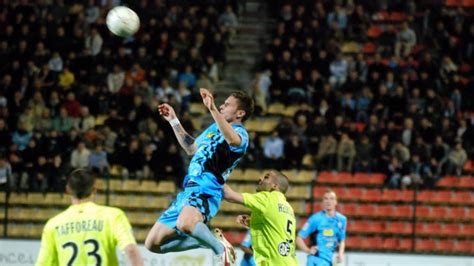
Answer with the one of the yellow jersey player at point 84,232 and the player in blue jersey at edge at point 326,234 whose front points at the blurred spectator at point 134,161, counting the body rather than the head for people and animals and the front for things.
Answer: the yellow jersey player

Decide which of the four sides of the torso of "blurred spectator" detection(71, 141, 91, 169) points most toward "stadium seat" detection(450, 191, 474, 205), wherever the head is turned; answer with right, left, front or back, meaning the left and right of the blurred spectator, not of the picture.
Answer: left

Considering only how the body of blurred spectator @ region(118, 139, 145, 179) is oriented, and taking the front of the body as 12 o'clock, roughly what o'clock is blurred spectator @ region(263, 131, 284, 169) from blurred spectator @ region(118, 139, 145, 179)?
blurred spectator @ region(263, 131, 284, 169) is roughly at 9 o'clock from blurred spectator @ region(118, 139, 145, 179).

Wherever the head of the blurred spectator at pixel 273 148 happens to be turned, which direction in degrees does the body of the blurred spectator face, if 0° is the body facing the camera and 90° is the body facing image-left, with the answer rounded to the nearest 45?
approximately 0°

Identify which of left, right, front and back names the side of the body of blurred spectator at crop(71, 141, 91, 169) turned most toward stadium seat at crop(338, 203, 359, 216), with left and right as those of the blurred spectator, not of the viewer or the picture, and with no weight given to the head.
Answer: left

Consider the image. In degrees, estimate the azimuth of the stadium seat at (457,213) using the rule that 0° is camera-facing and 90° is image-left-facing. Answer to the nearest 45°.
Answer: approximately 0°

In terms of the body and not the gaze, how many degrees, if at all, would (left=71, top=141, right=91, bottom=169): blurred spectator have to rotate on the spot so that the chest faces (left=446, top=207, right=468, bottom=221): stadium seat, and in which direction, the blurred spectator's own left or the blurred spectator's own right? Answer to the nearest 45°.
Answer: approximately 90° to the blurred spectator's own left

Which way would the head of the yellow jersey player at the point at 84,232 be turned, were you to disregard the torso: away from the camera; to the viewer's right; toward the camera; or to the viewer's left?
away from the camera

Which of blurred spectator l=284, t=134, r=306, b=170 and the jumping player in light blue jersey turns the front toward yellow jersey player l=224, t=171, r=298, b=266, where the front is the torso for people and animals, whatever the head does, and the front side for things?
the blurred spectator

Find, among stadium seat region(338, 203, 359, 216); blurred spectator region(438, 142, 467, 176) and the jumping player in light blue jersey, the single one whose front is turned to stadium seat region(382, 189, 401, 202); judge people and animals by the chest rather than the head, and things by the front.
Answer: the blurred spectator

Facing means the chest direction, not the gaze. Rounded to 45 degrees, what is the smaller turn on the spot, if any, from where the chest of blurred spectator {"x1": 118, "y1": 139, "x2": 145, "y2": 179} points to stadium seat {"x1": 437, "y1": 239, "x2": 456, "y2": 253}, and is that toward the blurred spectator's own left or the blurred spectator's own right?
approximately 90° to the blurred spectator's own left

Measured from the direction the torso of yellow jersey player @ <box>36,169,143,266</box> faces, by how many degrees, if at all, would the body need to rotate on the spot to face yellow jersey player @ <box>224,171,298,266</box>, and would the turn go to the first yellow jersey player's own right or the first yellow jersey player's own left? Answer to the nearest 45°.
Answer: approximately 45° to the first yellow jersey player's own right
